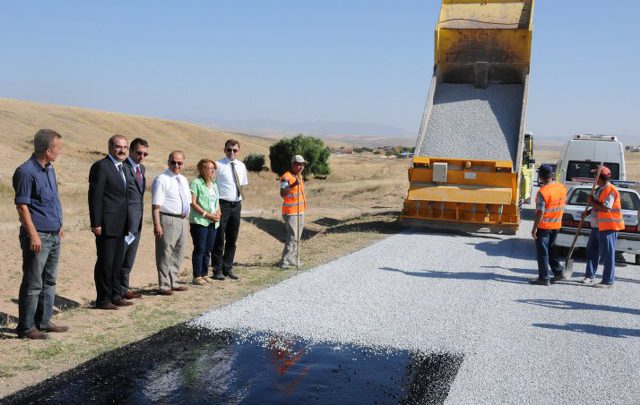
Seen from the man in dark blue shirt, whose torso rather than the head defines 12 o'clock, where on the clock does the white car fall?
The white car is roughly at 10 o'clock from the man in dark blue shirt.

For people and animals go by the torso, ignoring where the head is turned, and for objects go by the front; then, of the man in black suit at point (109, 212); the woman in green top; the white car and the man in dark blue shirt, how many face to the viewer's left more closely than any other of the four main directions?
0

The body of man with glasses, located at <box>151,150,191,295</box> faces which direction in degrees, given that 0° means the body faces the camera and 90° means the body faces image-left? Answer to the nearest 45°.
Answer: approximately 315°

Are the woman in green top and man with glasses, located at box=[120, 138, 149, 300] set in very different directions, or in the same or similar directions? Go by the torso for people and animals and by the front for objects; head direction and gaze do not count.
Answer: same or similar directions

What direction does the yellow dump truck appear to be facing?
away from the camera

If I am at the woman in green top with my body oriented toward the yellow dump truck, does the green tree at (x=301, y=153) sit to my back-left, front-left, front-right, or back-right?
front-left

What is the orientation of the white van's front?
away from the camera

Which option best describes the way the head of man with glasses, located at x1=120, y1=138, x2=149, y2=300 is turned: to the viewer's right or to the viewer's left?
to the viewer's right

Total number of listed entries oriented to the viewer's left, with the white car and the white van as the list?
0

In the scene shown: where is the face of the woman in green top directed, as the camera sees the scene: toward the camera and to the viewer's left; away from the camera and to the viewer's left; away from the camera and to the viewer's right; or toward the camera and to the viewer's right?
toward the camera and to the viewer's right

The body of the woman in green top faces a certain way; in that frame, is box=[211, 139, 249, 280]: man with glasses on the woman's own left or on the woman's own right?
on the woman's own left

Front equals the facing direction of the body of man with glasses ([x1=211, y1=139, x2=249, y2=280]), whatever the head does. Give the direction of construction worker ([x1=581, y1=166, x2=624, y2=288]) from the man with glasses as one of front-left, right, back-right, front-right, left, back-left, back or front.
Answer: front-left

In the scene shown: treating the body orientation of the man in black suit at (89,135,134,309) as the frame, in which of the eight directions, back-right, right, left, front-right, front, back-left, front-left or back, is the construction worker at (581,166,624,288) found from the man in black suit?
front-left

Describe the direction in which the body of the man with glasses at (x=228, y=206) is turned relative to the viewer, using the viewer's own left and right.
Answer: facing the viewer and to the right of the viewer

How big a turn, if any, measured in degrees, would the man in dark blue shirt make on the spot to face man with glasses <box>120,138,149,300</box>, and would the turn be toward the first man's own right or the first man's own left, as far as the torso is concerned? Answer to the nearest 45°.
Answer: approximately 90° to the first man's own left

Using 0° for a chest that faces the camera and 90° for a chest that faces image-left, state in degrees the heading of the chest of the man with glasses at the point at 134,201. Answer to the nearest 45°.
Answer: approximately 315°
